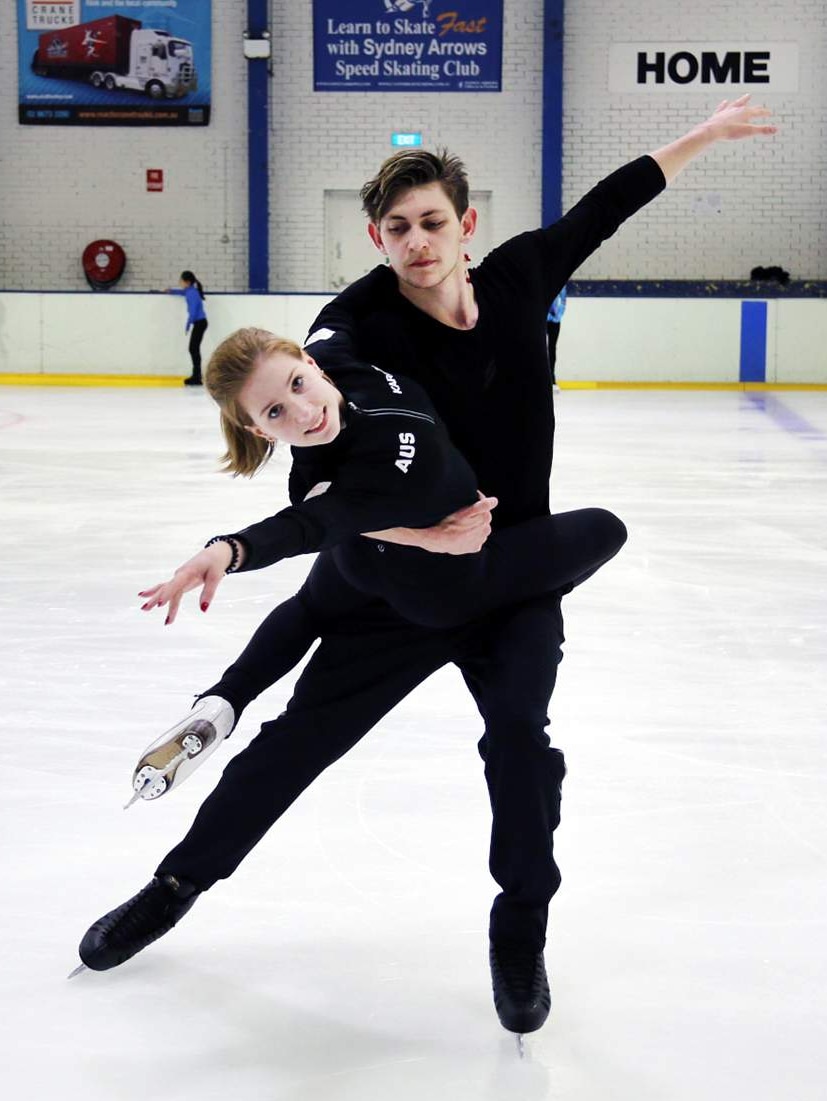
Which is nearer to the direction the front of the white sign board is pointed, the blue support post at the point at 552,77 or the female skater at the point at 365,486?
the female skater

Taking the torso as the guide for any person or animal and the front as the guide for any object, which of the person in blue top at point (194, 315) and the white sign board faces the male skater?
the white sign board

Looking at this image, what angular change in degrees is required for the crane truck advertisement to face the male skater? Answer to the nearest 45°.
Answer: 0° — it already faces them

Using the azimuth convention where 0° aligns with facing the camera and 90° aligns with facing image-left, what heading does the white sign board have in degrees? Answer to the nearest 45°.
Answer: approximately 0°

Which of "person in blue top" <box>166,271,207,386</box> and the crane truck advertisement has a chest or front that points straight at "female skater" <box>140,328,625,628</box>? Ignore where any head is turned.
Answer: the crane truck advertisement

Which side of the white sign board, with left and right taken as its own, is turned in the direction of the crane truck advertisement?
right

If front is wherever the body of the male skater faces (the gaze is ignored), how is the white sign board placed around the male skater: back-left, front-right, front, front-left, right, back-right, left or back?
back

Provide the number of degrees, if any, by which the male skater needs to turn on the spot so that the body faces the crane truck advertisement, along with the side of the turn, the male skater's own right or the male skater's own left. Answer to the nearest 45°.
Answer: approximately 180°

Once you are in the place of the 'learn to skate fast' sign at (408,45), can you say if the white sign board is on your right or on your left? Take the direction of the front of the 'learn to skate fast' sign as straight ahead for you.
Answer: on your left
